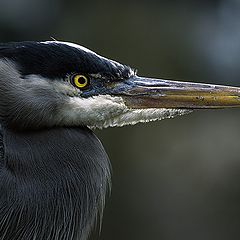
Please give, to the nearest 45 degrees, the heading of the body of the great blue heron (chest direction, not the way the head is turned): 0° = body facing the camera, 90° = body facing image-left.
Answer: approximately 270°
